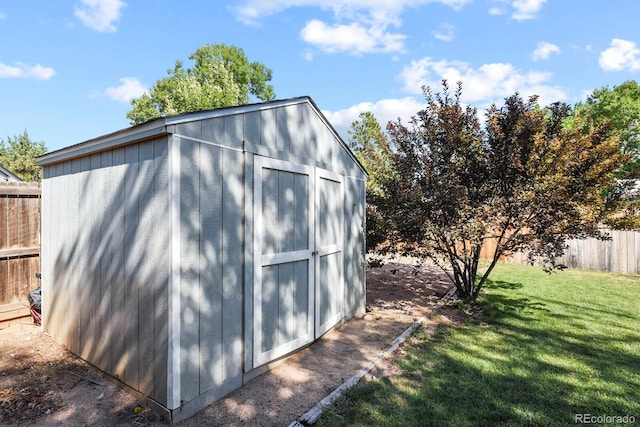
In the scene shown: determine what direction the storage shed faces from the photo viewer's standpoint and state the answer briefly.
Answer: facing the viewer and to the right of the viewer

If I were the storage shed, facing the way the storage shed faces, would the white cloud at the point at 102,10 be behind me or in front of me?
behind

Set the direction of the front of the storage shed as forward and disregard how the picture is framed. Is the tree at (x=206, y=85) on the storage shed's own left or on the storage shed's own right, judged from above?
on the storage shed's own left

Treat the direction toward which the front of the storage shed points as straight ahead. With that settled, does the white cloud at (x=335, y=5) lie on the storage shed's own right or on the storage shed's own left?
on the storage shed's own left

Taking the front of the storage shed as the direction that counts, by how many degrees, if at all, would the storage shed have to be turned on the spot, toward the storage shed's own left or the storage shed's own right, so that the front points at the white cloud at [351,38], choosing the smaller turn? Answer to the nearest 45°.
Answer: approximately 90° to the storage shed's own left

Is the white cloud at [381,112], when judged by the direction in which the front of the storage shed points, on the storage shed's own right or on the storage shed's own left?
on the storage shed's own left

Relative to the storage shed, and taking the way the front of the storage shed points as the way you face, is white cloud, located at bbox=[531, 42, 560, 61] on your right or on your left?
on your left

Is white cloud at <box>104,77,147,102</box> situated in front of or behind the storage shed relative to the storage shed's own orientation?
behind
